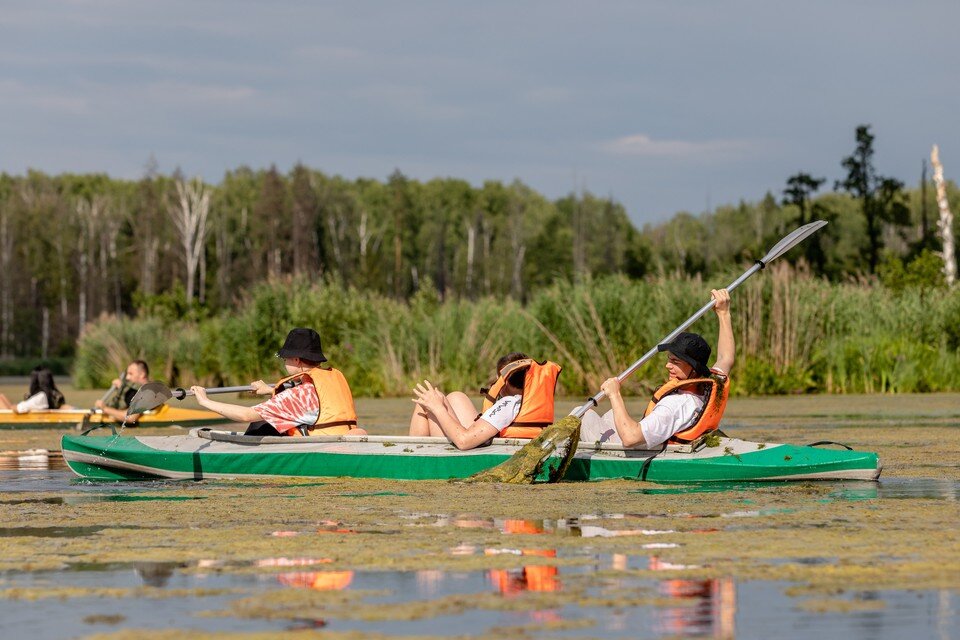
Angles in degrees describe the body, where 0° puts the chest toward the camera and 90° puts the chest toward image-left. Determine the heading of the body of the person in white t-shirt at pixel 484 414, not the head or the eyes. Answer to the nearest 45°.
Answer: approximately 90°

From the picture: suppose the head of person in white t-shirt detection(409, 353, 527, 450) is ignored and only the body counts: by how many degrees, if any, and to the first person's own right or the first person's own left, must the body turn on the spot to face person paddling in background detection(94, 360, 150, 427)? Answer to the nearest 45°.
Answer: approximately 45° to the first person's own right

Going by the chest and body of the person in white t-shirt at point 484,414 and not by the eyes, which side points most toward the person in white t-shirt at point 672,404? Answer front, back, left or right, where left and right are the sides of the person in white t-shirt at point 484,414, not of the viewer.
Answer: back

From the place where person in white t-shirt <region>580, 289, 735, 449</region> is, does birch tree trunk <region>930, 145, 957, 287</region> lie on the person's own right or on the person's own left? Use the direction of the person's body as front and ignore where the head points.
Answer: on the person's own right

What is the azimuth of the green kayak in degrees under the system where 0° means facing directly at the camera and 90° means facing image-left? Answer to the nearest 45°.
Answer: approximately 90°

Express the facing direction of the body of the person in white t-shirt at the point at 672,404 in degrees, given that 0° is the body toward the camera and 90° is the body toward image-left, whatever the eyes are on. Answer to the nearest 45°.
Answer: approximately 90°

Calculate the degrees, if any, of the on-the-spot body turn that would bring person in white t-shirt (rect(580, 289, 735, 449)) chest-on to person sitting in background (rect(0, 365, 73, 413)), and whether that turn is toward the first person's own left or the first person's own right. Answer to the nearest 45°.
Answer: approximately 45° to the first person's own right

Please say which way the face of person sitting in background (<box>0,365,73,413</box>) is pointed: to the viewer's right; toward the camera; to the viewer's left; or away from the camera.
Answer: away from the camera

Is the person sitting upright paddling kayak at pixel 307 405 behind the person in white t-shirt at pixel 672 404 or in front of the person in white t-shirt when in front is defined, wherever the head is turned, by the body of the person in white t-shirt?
in front
